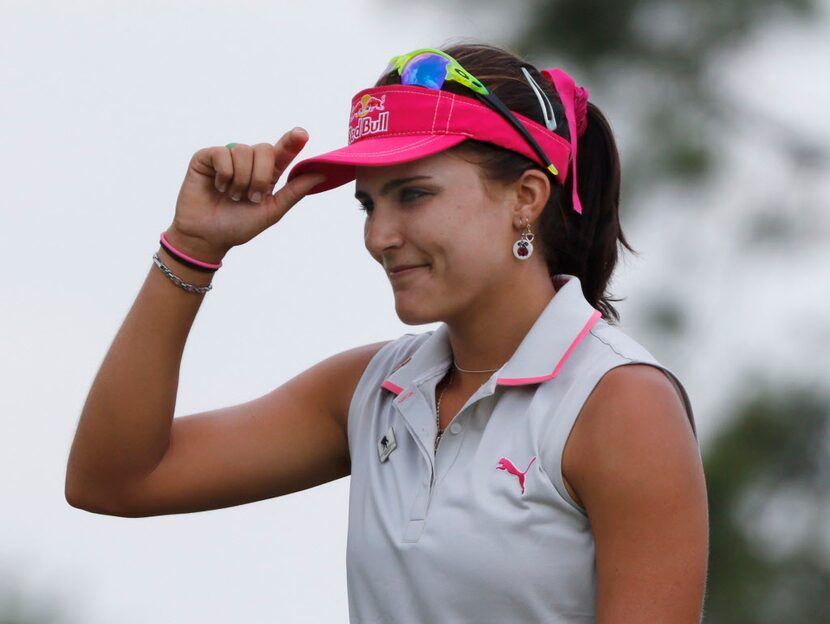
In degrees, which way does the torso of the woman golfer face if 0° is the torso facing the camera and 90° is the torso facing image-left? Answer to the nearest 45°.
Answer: approximately 45°
